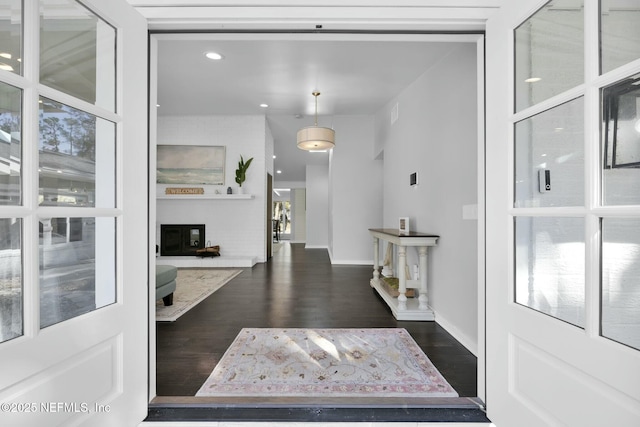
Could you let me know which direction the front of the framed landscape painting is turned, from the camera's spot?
facing the viewer

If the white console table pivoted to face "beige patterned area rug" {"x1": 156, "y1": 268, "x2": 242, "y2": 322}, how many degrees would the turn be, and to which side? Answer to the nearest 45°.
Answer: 0° — it already faces it

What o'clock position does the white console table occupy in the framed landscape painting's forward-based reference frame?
The white console table is roughly at 11 o'clock from the framed landscape painting.

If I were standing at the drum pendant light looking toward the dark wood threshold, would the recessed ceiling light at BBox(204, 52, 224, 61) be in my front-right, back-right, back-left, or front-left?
front-right

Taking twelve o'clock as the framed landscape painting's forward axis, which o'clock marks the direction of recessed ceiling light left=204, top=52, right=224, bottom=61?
The recessed ceiling light is roughly at 12 o'clock from the framed landscape painting.

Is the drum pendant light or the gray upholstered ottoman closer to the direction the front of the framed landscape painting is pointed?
the gray upholstered ottoman

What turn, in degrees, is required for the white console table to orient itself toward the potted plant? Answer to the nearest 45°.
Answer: approximately 45° to its right

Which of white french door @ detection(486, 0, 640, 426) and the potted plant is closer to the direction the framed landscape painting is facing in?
the white french door

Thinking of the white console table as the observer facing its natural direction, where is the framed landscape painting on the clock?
The framed landscape painting is roughly at 1 o'clock from the white console table.

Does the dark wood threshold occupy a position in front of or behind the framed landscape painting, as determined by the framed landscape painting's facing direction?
in front

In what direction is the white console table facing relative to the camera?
to the viewer's left

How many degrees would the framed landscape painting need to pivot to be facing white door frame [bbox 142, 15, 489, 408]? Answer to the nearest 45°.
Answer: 0° — it already faces it

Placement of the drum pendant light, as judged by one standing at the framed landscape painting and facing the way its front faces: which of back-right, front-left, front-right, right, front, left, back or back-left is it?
front-left
